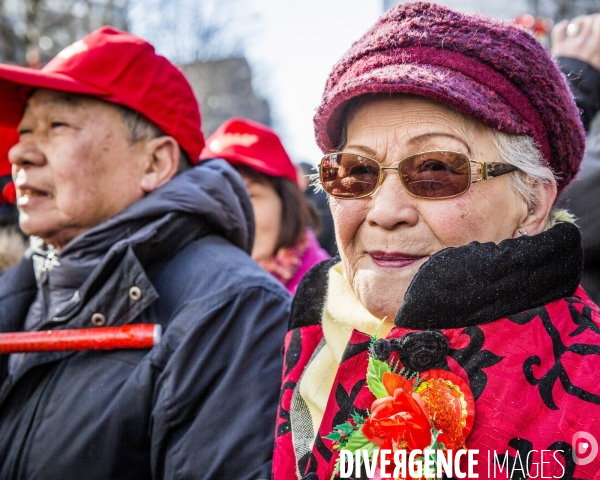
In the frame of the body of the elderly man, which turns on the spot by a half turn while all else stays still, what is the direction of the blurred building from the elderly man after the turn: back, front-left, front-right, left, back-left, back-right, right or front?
front-left

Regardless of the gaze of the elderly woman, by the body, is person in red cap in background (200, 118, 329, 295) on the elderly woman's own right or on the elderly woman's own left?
on the elderly woman's own right

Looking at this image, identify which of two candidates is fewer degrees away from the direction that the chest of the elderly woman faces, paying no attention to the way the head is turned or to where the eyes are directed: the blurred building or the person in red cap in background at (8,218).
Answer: the person in red cap in background

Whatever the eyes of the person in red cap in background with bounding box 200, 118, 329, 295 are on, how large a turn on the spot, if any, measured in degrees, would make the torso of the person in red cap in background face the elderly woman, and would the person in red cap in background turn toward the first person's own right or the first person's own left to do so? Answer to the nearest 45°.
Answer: approximately 45° to the first person's own left

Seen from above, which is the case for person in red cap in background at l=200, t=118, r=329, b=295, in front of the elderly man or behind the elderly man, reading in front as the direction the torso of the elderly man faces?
behind

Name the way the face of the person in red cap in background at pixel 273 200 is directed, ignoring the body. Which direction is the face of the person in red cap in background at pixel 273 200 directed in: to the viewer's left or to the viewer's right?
to the viewer's left

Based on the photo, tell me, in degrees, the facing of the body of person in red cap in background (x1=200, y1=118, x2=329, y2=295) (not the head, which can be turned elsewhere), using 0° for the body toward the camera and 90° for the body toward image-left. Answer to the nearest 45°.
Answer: approximately 45°
